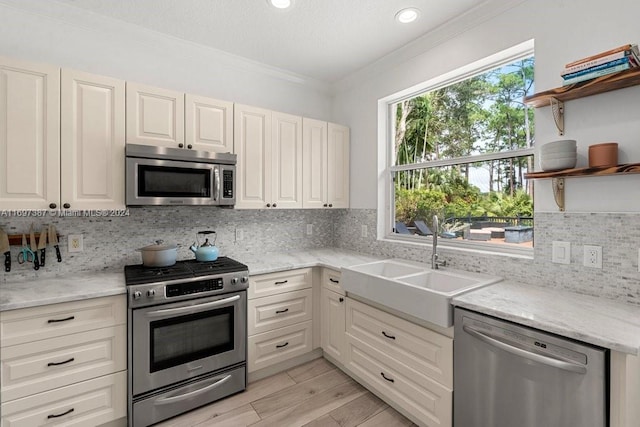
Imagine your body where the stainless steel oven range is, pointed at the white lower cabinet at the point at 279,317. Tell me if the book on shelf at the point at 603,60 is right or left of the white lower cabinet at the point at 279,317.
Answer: right

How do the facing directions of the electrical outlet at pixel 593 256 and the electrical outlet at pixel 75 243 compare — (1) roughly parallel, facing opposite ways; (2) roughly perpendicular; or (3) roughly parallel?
roughly perpendicular

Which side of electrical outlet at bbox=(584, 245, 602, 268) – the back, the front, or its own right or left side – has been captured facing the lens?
front

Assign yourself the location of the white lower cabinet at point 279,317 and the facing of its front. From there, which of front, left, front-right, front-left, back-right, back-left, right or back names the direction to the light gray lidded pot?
back-right

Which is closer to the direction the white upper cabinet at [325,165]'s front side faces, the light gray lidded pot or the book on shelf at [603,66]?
the book on shelf

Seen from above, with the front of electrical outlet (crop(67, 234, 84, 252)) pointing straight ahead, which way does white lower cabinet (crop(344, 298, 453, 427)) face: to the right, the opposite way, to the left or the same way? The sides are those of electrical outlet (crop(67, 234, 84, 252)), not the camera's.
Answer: to the right

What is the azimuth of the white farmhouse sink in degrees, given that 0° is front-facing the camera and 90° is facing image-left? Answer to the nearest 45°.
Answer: approximately 45°

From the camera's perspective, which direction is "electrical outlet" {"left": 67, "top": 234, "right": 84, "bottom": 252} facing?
toward the camera

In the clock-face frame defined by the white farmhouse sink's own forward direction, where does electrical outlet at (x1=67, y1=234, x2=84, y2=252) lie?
The electrical outlet is roughly at 1 o'clock from the white farmhouse sink.

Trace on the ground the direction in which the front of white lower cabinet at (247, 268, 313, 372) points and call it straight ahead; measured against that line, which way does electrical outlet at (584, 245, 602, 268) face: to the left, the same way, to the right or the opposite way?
to the right

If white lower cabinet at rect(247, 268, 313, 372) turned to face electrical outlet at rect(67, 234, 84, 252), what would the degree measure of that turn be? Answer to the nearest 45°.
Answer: approximately 135° to its right
